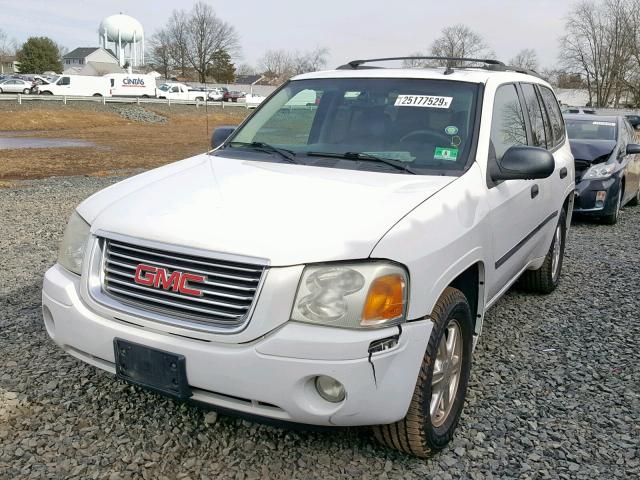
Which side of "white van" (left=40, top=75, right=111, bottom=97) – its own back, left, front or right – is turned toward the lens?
left

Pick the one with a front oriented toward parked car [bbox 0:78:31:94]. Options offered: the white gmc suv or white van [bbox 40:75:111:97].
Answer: the white van

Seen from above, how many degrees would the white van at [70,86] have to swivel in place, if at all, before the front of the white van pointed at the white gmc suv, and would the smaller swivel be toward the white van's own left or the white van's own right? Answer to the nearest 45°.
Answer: approximately 90° to the white van's own left

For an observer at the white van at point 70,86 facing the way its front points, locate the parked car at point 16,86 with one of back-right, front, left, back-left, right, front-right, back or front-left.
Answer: front

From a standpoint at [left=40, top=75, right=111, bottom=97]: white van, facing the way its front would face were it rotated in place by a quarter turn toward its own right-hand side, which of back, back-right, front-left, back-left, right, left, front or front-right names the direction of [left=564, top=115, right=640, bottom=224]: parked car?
back

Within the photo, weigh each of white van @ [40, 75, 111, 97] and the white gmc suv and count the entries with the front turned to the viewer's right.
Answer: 0

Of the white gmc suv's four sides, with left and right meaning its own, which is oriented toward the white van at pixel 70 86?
right

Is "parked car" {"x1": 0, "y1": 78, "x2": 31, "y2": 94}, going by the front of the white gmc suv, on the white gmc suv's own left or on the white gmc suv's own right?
on the white gmc suv's own right

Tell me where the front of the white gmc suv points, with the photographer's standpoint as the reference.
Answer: facing the viewer and to the left of the viewer
